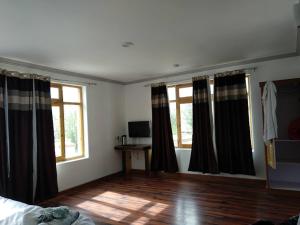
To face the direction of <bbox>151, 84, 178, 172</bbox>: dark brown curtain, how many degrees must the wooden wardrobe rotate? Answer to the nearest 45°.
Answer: approximately 45° to its right

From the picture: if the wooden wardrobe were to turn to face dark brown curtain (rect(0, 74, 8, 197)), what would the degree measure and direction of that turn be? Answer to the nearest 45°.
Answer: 0° — it already faces it

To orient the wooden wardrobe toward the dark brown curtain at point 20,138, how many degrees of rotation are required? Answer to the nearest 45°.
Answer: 0° — it already faces it

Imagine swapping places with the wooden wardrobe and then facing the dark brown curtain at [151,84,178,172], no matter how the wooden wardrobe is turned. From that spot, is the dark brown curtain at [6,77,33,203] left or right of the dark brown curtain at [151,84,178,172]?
left

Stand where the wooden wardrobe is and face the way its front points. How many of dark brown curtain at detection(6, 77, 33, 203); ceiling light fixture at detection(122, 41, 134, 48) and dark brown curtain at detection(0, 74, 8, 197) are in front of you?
3

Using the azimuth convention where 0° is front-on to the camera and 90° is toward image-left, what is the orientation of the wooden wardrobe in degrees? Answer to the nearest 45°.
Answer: approximately 45°

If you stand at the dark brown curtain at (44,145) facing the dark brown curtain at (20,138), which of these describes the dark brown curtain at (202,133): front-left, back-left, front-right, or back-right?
back-left

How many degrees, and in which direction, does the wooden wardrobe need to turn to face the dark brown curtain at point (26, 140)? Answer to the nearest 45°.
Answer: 0° — it already faces it
